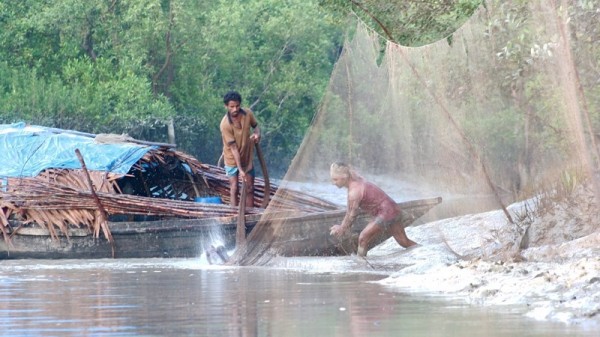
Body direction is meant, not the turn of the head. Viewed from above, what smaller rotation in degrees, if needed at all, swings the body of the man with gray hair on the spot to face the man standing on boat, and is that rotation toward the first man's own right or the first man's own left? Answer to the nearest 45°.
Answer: approximately 45° to the first man's own right

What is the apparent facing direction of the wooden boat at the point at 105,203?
to the viewer's right

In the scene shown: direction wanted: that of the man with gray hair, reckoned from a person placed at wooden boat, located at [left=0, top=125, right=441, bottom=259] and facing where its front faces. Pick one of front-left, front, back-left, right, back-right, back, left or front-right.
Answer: front-right

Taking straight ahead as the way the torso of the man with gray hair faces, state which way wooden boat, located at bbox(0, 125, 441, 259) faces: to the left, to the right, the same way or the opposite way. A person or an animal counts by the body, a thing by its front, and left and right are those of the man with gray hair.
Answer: the opposite way

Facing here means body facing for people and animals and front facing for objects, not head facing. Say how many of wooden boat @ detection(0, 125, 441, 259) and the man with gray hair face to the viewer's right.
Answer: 1

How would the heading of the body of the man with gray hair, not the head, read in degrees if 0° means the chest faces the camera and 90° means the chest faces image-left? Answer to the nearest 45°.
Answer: approximately 90°

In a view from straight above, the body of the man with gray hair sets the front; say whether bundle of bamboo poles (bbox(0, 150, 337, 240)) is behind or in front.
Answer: in front

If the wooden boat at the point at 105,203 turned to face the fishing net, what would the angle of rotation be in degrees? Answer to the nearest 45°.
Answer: approximately 45° to its right
